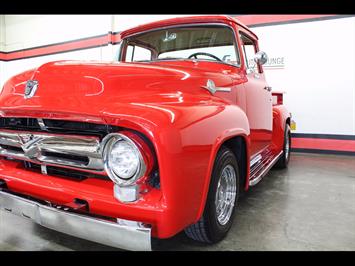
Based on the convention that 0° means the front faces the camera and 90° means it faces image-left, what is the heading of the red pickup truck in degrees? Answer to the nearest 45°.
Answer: approximately 45°
